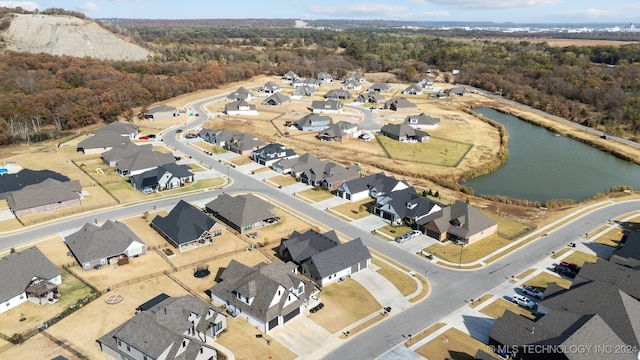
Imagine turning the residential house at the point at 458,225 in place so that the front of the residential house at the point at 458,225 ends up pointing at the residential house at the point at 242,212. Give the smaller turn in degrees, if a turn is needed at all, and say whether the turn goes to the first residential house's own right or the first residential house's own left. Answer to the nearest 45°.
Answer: approximately 45° to the first residential house's own right

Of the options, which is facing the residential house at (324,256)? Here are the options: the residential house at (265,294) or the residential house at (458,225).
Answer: the residential house at (458,225)

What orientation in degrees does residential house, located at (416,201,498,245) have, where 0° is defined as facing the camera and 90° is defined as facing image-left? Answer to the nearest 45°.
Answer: approximately 45°

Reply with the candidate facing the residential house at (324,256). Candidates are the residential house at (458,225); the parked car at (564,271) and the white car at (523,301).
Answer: the residential house at (458,225)

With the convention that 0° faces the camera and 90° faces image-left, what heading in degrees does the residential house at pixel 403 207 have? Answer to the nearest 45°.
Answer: approximately 45°

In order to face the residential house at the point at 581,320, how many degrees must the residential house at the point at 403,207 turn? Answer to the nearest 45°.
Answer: approximately 90° to its left

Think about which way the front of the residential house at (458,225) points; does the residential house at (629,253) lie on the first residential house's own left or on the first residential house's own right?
on the first residential house's own left

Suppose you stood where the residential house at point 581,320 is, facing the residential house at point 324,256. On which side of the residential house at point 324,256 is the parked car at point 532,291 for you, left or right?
right

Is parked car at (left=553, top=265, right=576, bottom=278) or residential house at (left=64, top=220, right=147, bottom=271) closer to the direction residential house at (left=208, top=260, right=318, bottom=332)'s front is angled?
the parked car

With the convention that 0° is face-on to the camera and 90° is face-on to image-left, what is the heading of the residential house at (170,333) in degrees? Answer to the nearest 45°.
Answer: approximately 315°
